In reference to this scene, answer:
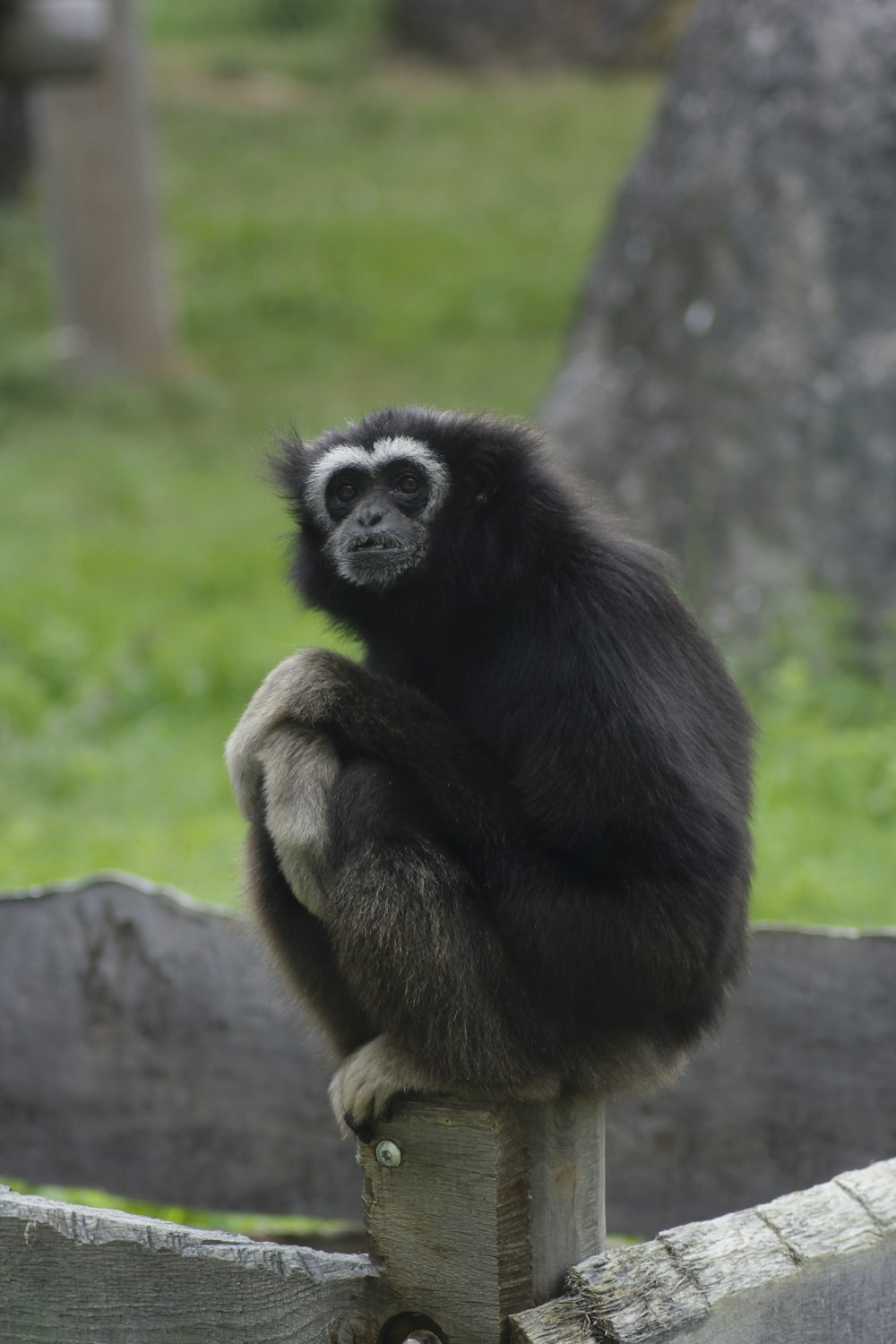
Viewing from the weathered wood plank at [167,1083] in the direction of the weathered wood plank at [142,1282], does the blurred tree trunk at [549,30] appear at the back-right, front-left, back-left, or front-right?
back-left

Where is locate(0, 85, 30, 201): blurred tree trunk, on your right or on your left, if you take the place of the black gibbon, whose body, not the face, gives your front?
on your right

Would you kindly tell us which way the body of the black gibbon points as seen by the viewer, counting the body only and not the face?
to the viewer's left

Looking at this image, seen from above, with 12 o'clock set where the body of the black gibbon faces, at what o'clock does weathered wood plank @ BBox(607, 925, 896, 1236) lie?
The weathered wood plank is roughly at 4 o'clock from the black gibbon.

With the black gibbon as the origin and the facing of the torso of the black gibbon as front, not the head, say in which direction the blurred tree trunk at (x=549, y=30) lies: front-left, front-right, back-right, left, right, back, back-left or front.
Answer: right

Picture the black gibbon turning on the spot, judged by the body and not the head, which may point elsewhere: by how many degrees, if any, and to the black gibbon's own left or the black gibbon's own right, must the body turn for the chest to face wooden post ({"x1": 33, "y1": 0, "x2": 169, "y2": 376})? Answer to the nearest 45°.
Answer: approximately 90° to the black gibbon's own right
